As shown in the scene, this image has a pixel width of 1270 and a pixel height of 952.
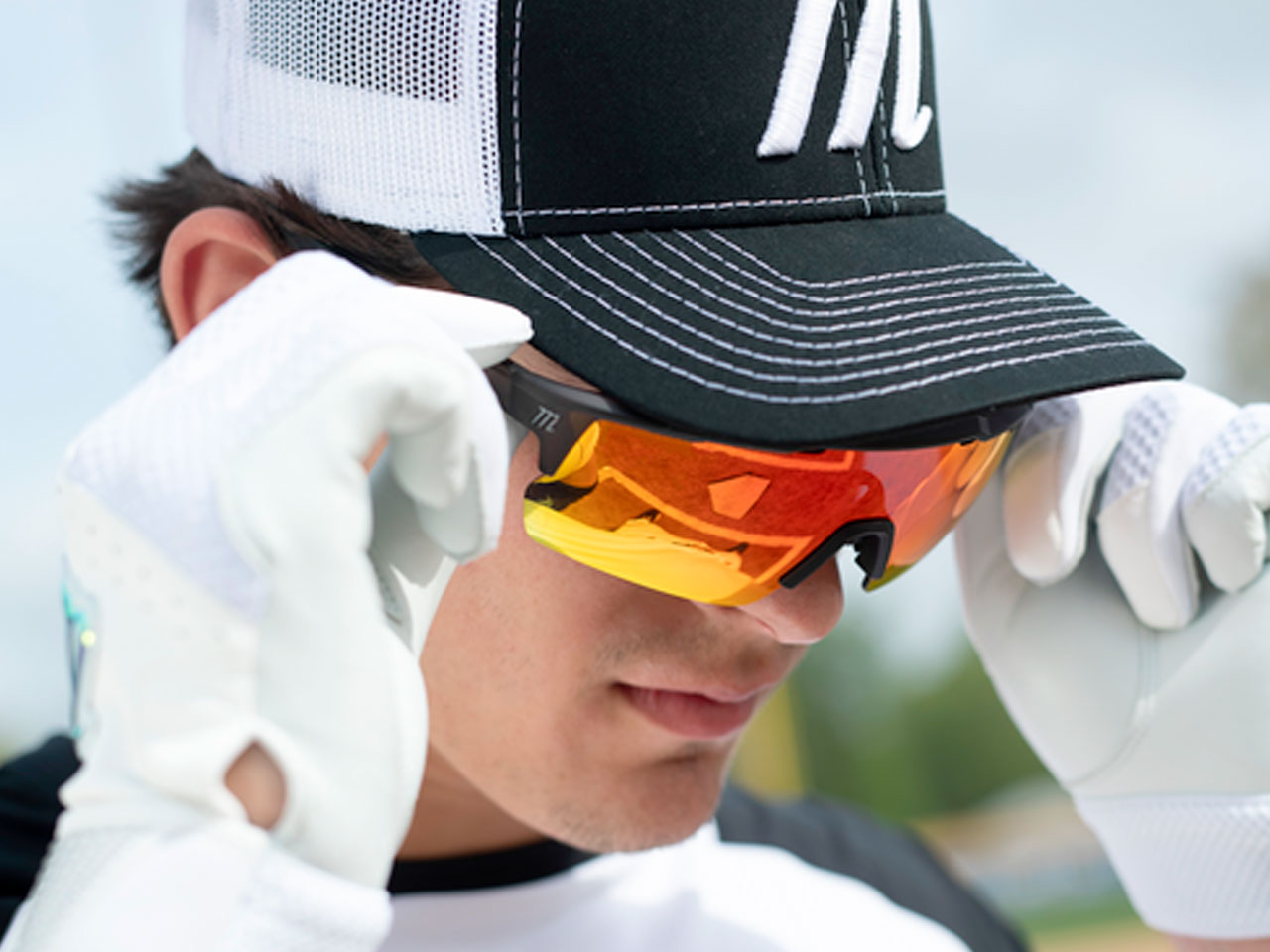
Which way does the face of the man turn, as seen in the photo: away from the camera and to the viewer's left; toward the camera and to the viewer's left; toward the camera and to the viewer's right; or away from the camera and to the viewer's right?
toward the camera and to the viewer's right

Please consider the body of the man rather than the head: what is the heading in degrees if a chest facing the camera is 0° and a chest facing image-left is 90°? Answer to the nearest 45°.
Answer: approximately 315°
